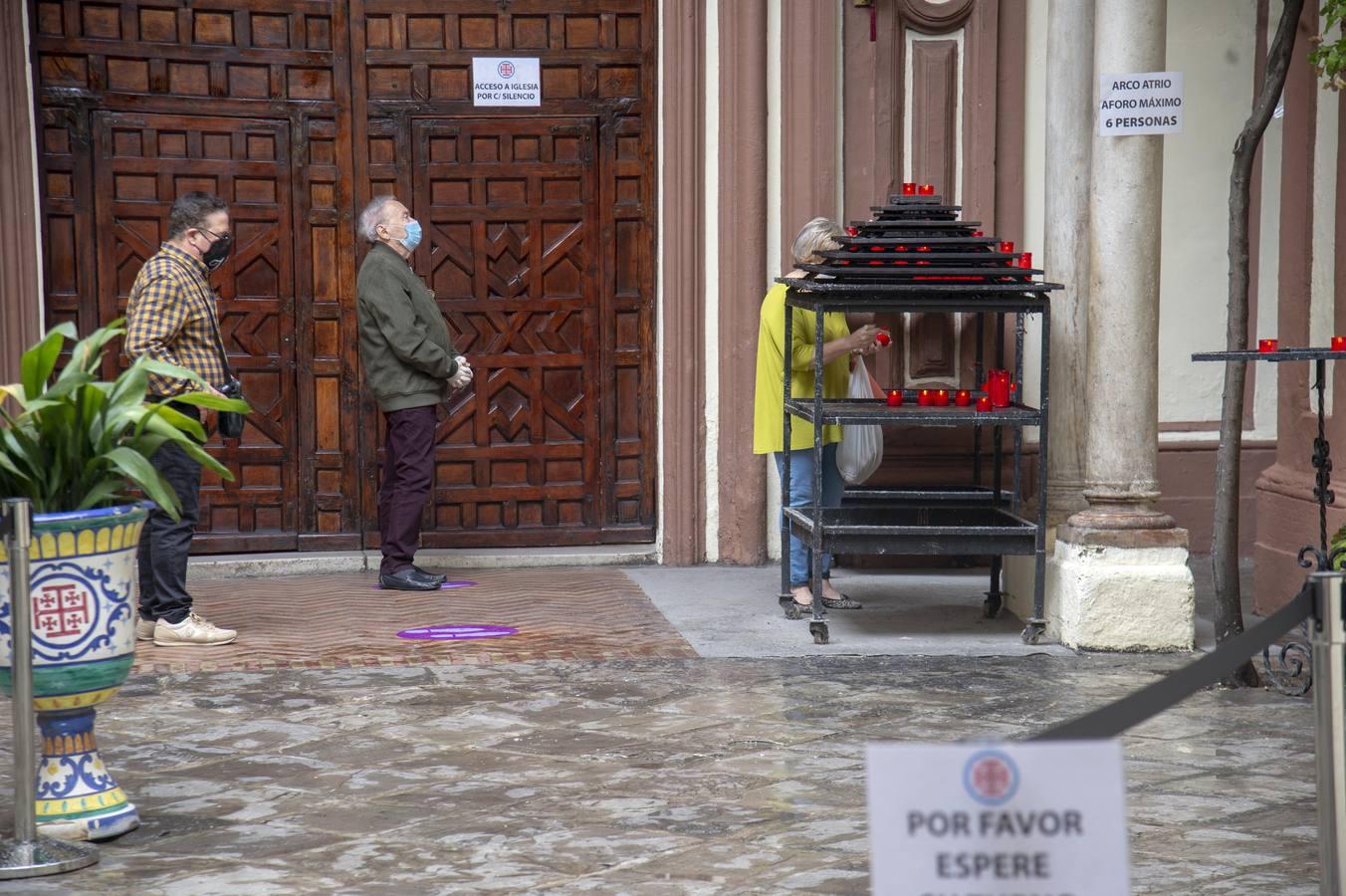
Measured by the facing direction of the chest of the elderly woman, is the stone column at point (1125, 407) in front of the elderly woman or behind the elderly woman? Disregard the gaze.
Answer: in front

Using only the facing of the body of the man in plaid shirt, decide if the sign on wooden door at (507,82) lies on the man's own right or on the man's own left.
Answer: on the man's own left

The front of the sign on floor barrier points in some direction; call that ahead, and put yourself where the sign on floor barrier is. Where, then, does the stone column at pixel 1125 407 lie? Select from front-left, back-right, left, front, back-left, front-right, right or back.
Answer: back

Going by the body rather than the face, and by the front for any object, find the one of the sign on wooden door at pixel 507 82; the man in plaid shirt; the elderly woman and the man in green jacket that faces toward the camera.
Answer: the sign on wooden door

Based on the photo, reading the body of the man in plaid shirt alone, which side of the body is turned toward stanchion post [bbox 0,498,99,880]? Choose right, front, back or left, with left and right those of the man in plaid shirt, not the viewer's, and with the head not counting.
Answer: right

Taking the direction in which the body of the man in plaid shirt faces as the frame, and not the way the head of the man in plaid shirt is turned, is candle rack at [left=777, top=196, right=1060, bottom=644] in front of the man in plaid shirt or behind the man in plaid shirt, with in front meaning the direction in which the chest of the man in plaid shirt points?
in front

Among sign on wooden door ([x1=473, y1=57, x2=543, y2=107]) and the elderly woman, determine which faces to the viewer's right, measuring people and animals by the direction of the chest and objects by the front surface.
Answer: the elderly woman

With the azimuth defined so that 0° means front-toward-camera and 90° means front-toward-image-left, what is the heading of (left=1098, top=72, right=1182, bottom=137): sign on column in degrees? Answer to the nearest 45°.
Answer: approximately 0°

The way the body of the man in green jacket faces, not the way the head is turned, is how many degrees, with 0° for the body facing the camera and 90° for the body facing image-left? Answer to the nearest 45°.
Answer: approximately 270°

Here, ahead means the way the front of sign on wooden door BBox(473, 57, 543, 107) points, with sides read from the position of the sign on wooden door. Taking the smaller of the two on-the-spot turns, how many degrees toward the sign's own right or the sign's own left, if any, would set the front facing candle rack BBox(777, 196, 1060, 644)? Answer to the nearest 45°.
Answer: approximately 45° to the sign's own left

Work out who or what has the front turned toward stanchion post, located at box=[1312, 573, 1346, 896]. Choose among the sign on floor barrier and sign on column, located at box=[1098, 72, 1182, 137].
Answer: the sign on column

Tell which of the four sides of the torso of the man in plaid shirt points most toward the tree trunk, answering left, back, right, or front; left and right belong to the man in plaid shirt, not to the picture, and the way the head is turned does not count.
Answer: front

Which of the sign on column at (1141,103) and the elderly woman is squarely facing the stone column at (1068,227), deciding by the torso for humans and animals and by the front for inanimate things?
the elderly woman

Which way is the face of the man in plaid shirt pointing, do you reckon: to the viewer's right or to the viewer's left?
to the viewer's right

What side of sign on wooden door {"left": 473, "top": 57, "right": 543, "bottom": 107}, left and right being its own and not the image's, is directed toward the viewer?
front

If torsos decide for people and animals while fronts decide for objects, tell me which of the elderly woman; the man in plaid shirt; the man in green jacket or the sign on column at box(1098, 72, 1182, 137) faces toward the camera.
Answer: the sign on column

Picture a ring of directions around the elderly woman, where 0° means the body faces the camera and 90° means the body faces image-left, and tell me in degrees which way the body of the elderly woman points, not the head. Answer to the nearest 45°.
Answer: approximately 270°

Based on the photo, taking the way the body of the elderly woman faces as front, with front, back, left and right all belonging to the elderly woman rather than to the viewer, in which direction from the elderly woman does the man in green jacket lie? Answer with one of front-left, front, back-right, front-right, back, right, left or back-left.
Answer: back
